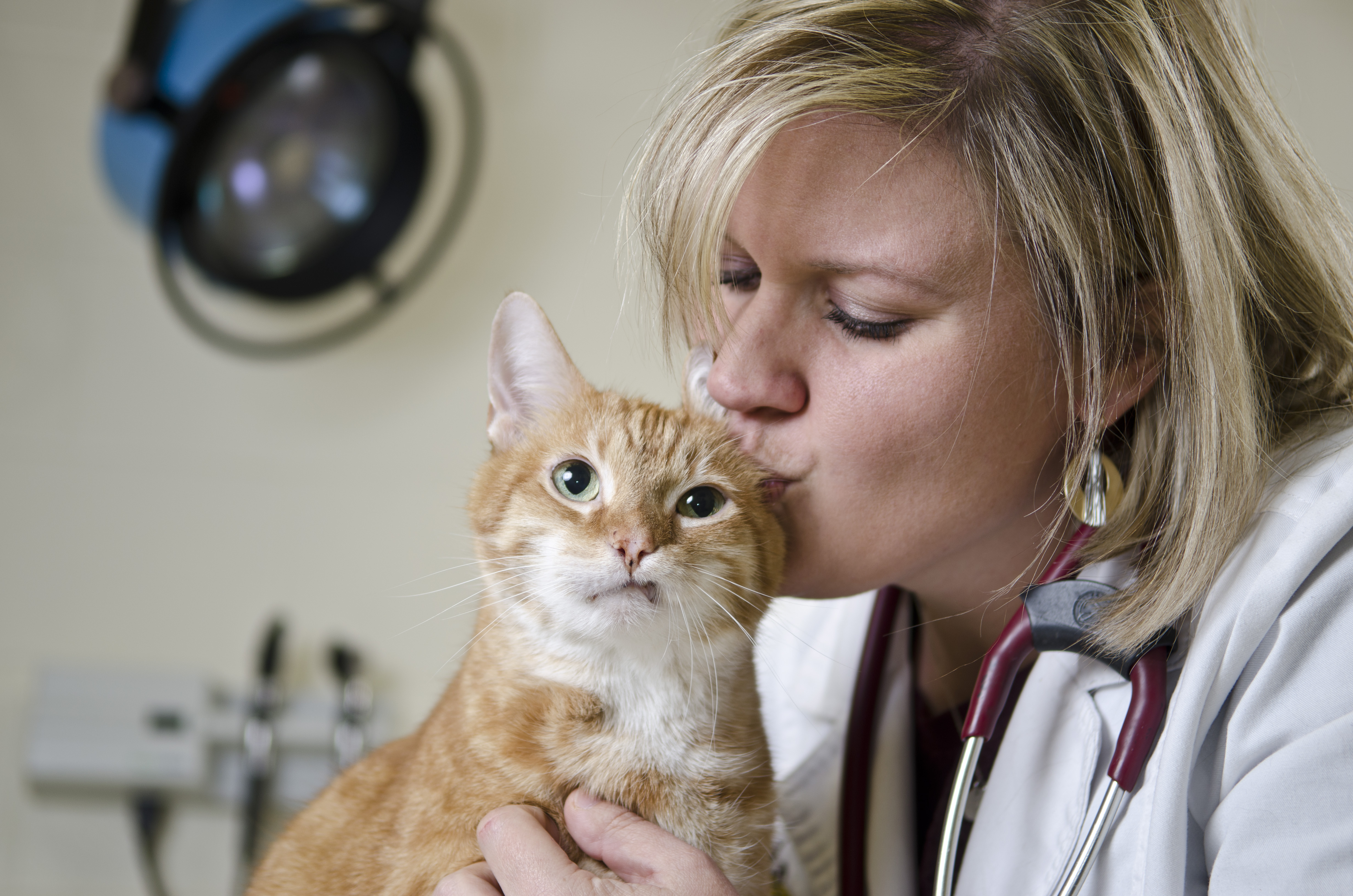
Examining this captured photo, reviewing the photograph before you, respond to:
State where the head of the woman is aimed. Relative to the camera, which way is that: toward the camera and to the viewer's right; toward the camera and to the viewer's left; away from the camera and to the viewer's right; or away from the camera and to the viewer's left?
toward the camera and to the viewer's left

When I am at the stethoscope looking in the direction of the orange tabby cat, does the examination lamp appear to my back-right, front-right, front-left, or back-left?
front-right

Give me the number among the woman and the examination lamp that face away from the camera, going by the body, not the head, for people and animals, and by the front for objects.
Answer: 0

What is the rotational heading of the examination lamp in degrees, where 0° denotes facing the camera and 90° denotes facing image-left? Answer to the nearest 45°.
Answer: approximately 315°

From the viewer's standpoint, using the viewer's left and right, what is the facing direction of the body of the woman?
facing the viewer and to the left of the viewer
